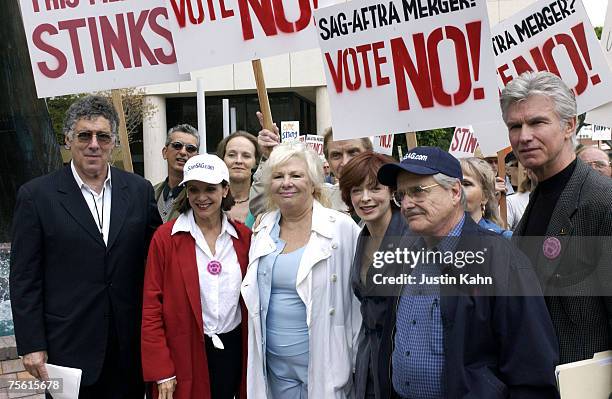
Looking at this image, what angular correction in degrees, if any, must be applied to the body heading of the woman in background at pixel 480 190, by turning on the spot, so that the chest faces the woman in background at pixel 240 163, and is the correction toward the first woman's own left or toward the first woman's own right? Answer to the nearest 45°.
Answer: approximately 45° to the first woman's own right

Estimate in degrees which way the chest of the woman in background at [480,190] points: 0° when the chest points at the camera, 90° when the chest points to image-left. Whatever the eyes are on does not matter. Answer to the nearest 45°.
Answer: approximately 45°

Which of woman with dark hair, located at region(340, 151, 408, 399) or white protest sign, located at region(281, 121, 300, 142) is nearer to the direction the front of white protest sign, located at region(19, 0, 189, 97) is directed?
the woman with dark hair

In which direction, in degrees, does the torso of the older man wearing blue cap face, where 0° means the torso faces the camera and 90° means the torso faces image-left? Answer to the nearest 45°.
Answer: approximately 45°

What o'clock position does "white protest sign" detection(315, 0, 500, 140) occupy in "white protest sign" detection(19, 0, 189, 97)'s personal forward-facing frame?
"white protest sign" detection(315, 0, 500, 140) is roughly at 10 o'clock from "white protest sign" detection(19, 0, 189, 97).

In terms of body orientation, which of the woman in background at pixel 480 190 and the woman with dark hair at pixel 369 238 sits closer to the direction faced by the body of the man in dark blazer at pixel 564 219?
the woman with dark hair

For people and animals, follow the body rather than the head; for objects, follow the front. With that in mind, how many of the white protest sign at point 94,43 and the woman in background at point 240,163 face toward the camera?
2

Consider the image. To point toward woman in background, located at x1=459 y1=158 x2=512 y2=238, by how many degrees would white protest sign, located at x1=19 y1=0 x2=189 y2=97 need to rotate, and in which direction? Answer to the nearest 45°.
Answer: approximately 45° to its left
